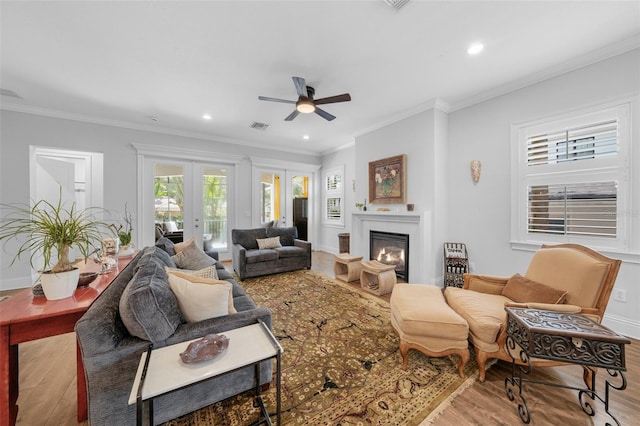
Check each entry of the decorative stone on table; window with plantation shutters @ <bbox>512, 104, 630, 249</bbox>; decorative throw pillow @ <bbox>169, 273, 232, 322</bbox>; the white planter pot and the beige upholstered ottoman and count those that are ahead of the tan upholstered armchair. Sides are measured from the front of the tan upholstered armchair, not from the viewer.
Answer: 4

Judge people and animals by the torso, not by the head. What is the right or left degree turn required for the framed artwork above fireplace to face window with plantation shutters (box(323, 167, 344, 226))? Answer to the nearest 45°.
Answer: approximately 90° to its right

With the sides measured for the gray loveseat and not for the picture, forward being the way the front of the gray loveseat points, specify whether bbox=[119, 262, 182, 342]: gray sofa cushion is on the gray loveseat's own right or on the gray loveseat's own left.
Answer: on the gray loveseat's own right

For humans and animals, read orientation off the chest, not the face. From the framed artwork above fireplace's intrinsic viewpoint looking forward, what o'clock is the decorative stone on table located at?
The decorative stone on table is roughly at 11 o'clock from the framed artwork above fireplace.

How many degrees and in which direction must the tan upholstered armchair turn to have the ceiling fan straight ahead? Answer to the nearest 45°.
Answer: approximately 45° to its right

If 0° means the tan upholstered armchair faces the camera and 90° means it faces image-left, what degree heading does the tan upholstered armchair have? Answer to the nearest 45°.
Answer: approximately 45°

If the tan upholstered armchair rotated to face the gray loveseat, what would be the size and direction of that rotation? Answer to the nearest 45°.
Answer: approximately 45° to its right

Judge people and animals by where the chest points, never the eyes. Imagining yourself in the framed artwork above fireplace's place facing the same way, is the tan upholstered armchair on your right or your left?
on your left

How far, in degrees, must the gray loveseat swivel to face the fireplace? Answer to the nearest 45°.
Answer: approximately 45° to its left

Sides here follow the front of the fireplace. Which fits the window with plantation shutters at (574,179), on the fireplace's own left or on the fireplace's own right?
on the fireplace's own left

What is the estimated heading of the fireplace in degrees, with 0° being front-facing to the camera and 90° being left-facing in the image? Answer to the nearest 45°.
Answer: approximately 45°
